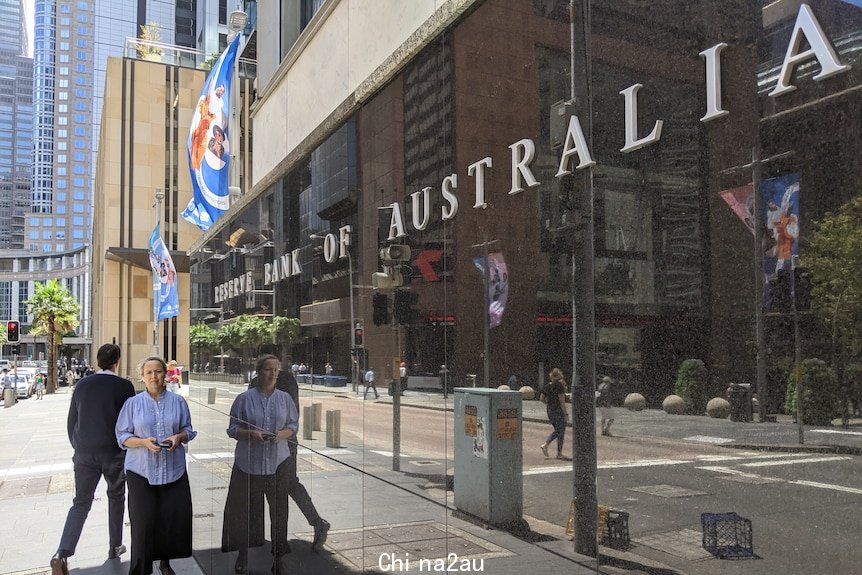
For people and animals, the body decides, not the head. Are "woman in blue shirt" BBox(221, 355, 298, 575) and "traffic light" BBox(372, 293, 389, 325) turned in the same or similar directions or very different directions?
very different directions

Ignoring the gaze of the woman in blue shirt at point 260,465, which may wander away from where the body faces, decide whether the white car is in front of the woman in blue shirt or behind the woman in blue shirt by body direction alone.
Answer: behind

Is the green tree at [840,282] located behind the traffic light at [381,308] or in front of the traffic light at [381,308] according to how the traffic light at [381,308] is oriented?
behind
